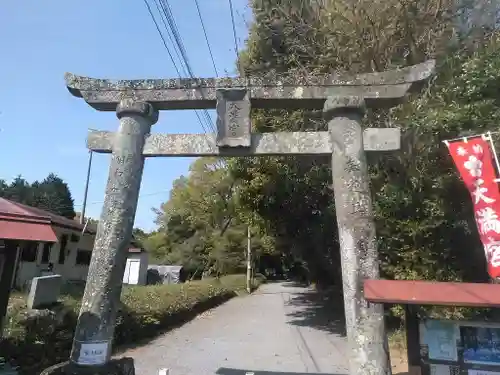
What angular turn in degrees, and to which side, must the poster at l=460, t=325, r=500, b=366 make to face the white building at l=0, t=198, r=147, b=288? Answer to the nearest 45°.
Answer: approximately 90° to its right

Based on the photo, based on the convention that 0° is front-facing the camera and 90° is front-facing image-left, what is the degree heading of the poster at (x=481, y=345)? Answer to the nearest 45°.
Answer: approximately 0°

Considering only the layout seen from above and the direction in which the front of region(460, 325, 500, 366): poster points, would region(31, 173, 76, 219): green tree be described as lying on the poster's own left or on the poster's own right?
on the poster's own right

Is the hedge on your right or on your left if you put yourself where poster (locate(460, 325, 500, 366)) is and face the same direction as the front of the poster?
on your right

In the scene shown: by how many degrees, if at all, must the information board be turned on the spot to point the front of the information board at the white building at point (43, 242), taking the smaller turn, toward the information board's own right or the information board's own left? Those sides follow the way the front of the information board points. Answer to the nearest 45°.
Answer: approximately 90° to the information board's own right

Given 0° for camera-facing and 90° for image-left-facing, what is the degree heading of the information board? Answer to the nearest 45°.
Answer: approximately 0°
